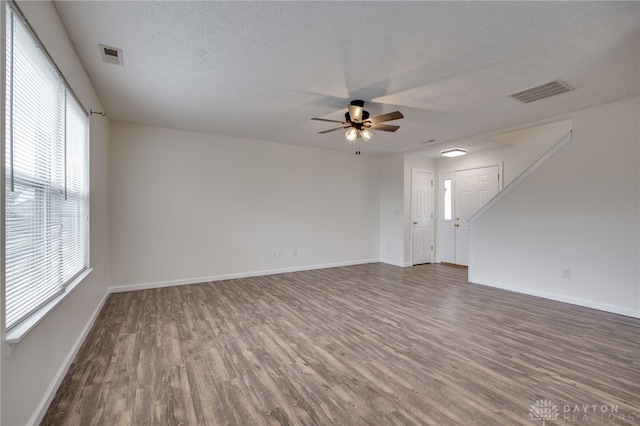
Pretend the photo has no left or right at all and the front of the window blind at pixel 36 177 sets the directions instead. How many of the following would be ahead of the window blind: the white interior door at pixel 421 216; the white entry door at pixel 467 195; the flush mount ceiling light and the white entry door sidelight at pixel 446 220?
4

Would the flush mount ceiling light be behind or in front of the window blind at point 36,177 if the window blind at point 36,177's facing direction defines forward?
in front

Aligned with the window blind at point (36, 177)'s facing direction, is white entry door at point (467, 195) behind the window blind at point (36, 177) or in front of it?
in front

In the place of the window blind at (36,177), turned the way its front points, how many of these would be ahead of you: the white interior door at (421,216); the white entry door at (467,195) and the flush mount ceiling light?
3

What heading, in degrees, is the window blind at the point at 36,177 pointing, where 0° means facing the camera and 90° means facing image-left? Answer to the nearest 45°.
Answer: approximately 270°

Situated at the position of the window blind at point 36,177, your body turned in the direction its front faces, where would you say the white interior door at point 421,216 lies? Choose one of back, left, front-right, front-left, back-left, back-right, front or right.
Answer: front

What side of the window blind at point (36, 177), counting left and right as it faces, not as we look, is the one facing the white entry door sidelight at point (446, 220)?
front

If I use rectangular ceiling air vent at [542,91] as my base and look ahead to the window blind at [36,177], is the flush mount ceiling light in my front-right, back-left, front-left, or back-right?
back-right
